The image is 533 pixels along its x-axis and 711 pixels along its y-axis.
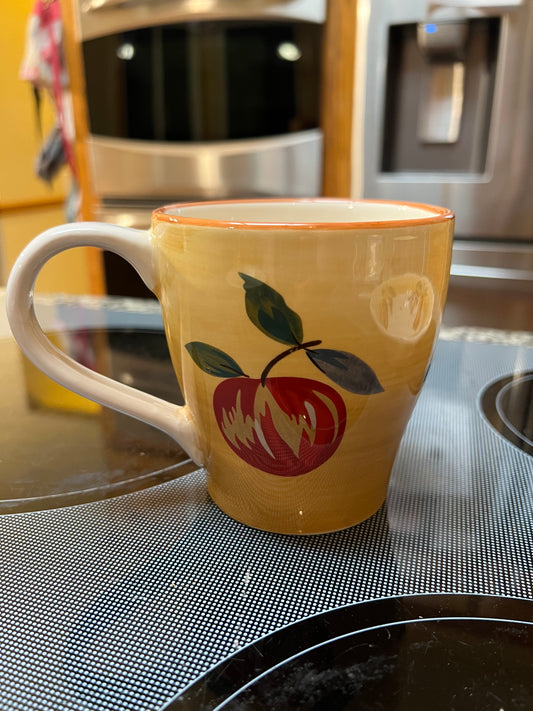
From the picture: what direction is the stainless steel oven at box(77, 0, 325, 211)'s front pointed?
toward the camera

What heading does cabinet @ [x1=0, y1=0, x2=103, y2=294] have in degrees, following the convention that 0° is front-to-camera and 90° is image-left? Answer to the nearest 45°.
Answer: approximately 0°

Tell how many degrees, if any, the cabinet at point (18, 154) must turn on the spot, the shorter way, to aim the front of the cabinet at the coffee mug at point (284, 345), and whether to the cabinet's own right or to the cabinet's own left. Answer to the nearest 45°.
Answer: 0° — it already faces it

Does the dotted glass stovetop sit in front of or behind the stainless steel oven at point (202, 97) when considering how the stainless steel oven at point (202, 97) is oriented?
in front

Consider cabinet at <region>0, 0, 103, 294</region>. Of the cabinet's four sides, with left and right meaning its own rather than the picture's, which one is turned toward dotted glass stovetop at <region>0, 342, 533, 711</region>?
front
